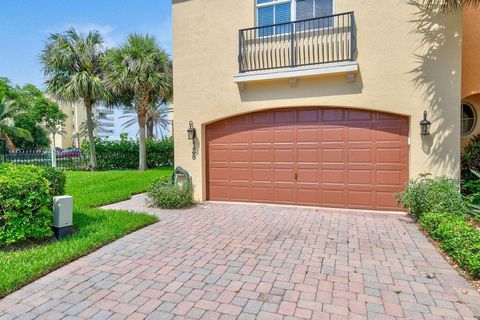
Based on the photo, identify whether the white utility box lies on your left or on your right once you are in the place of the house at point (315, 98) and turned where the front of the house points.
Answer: on your right

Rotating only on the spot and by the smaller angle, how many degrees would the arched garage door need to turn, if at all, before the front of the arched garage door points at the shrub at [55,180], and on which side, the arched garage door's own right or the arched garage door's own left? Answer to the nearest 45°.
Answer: approximately 45° to the arched garage door's own right

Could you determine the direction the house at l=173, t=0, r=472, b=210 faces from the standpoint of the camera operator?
facing the viewer

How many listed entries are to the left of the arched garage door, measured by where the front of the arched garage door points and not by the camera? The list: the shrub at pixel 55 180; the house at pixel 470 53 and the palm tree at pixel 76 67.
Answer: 1

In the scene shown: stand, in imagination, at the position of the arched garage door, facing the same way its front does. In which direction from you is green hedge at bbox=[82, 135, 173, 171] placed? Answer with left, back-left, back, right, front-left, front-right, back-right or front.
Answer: back-right

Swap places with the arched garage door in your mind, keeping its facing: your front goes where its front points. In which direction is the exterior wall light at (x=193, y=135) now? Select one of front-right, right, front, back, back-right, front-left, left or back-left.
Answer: right

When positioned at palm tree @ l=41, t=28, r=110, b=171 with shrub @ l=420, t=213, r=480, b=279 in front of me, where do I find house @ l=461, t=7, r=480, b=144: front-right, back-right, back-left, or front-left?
front-left

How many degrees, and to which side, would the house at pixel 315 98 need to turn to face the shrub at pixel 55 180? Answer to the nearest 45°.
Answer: approximately 45° to its right

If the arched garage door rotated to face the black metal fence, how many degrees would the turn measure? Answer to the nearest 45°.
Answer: approximately 90° to its right

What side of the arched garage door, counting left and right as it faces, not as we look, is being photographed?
front

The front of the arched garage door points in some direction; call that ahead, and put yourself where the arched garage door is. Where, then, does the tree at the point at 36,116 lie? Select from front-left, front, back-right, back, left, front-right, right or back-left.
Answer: back-right

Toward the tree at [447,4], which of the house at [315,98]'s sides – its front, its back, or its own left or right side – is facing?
left
